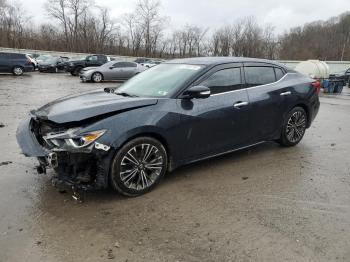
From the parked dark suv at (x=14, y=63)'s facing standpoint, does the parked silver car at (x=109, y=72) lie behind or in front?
behind

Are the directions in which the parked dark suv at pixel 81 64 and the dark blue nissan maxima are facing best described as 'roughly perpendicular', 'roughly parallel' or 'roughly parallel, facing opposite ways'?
roughly parallel

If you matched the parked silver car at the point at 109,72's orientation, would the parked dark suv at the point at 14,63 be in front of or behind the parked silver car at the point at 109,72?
in front

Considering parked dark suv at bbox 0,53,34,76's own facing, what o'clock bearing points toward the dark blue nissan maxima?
The dark blue nissan maxima is roughly at 9 o'clock from the parked dark suv.

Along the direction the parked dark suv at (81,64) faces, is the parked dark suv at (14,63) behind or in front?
in front

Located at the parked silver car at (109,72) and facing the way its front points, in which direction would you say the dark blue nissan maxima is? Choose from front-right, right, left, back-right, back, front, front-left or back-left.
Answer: left

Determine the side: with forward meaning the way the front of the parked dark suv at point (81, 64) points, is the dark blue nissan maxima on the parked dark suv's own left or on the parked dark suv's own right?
on the parked dark suv's own left

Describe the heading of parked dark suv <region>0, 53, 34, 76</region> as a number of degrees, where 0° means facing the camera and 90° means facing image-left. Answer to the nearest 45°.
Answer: approximately 90°

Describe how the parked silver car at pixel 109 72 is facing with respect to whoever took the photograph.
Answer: facing to the left of the viewer

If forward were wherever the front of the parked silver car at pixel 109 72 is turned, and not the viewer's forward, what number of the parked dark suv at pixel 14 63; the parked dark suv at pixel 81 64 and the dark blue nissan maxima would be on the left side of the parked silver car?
1

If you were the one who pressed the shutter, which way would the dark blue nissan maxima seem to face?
facing the viewer and to the left of the viewer

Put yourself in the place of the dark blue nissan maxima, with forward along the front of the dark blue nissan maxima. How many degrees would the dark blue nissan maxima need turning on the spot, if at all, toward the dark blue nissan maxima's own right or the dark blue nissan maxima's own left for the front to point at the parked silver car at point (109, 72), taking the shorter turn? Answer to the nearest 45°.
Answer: approximately 135° to the dark blue nissan maxima's own right

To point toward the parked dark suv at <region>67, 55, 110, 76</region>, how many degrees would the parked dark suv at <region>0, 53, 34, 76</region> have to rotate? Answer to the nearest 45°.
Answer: approximately 180°

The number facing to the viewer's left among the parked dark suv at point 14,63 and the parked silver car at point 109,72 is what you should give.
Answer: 2
